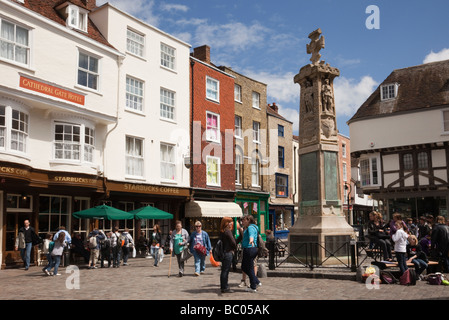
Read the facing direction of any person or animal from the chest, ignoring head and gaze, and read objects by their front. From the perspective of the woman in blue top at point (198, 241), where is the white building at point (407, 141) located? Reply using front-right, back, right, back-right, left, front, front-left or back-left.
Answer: back-left

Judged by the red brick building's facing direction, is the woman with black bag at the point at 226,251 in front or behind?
in front

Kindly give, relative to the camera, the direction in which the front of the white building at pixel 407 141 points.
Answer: facing the viewer and to the left of the viewer

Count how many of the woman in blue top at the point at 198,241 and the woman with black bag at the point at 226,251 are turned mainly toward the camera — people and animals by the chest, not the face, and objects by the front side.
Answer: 1

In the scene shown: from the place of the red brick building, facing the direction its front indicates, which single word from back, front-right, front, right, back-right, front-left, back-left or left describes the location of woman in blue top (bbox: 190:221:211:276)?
front-right

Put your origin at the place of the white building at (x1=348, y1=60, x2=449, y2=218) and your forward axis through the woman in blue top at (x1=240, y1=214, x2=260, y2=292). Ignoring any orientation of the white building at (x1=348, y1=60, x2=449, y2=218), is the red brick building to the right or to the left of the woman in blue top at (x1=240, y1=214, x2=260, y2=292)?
right

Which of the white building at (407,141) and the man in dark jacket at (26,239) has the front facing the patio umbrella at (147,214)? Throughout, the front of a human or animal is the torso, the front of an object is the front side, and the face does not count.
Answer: the white building

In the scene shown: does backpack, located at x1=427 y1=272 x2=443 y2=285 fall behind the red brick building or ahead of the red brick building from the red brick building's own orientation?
ahead

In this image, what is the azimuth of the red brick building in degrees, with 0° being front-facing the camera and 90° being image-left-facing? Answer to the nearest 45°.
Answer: approximately 315°

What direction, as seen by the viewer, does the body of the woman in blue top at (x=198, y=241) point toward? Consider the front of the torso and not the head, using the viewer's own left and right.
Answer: facing the viewer

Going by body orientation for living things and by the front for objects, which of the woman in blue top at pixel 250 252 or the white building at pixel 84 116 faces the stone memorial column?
the white building
